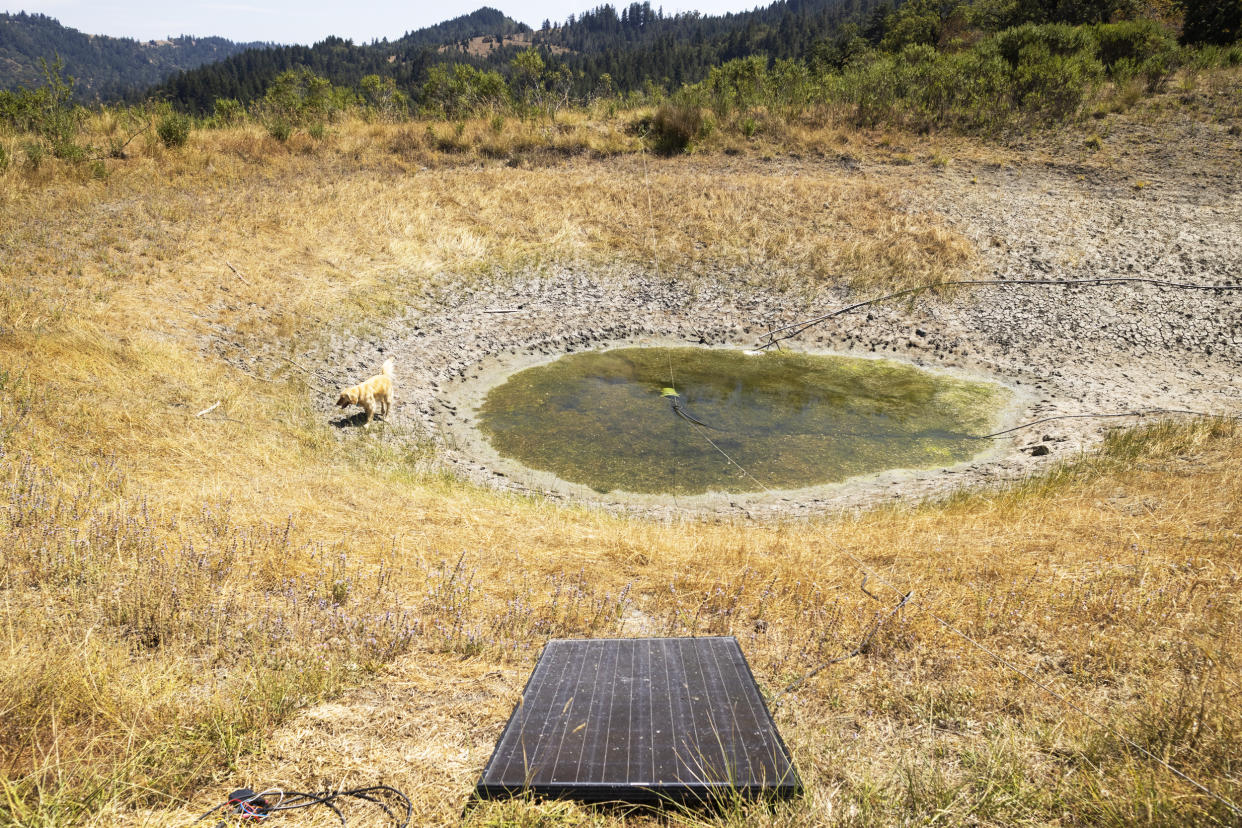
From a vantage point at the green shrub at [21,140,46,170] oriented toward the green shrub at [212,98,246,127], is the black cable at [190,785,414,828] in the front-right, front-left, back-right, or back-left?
back-right

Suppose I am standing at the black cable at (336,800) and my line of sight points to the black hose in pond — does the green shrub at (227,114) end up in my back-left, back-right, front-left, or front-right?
front-left

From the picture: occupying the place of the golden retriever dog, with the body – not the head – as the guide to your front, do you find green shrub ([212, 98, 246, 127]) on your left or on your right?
on your right

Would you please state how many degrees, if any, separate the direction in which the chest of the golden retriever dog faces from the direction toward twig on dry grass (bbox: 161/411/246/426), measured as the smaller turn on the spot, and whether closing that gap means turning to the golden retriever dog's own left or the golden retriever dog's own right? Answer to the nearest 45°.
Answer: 0° — it already faces it

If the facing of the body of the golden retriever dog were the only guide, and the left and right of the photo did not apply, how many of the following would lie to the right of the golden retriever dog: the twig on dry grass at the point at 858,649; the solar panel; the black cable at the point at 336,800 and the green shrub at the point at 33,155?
1

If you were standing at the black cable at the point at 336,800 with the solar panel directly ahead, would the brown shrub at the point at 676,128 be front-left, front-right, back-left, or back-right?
front-left

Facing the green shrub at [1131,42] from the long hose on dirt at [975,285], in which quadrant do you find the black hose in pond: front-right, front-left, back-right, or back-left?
back-left

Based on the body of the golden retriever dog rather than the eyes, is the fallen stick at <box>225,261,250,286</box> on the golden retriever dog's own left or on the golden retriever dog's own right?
on the golden retriever dog's own right

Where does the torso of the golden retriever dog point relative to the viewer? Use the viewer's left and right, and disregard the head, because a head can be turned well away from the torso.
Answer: facing the viewer and to the left of the viewer

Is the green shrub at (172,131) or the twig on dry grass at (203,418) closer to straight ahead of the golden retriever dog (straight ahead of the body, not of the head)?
the twig on dry grass

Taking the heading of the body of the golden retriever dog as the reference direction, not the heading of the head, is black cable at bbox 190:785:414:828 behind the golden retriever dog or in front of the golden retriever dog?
in front

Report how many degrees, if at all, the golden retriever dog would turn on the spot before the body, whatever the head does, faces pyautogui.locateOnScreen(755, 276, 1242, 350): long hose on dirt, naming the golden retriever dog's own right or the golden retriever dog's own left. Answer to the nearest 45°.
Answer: approximately 135° to the golden retriever dog's own left
